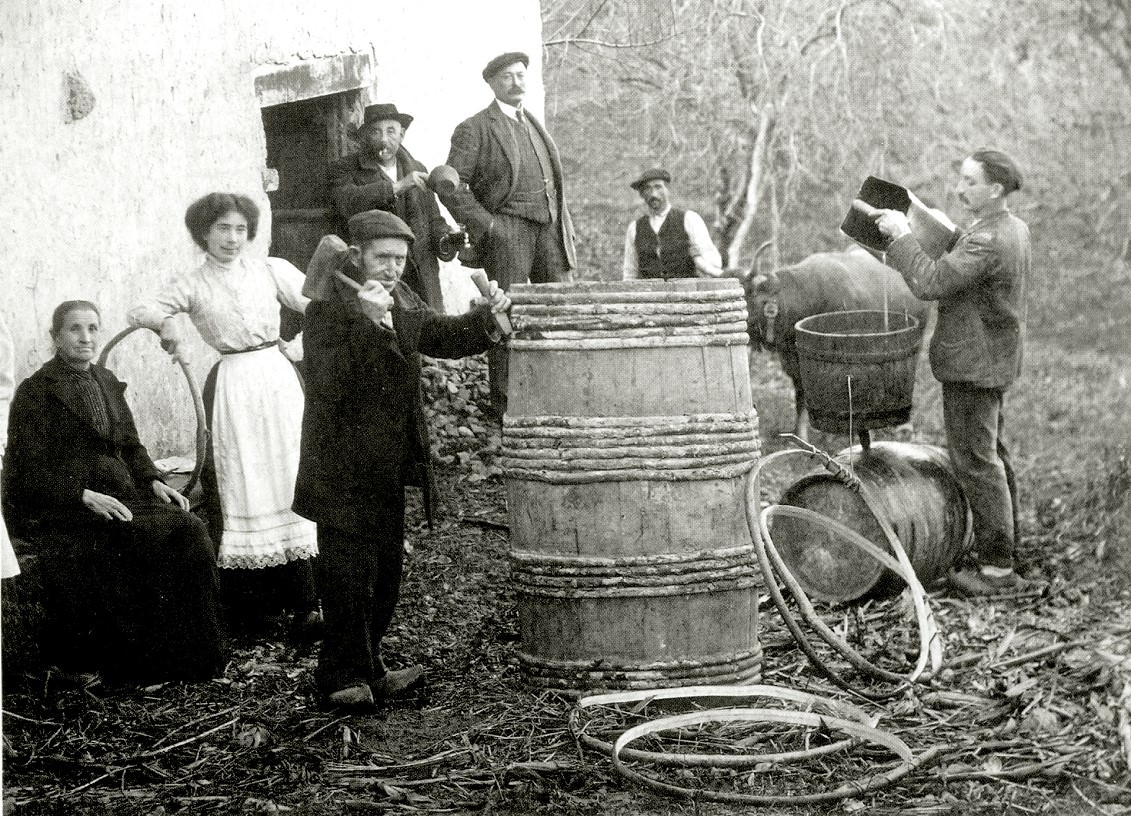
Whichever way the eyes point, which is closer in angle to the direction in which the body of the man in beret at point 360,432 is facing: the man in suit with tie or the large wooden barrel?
the large wooden barrel

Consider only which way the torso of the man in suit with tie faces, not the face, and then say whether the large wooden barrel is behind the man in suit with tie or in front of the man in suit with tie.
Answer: in front

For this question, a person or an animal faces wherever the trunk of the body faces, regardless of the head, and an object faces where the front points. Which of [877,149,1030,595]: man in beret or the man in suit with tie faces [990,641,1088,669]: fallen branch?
the man in suit with tie

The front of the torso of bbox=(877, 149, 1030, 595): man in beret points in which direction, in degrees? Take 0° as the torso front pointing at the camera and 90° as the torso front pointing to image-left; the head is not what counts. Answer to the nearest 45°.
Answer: approximately 90°

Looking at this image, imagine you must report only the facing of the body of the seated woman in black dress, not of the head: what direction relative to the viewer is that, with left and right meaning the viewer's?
facing the viewer and to the right of the viewer

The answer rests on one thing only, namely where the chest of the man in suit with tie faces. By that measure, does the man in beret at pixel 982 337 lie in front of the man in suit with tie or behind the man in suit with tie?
in front

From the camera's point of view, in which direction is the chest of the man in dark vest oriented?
toward the camera

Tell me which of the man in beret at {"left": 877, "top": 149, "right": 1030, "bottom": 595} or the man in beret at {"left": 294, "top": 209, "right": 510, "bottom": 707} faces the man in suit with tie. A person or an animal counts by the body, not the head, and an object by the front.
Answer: the man in beret at {"left": 877, "top": 149, "right": 1030, "bottom": 595}
